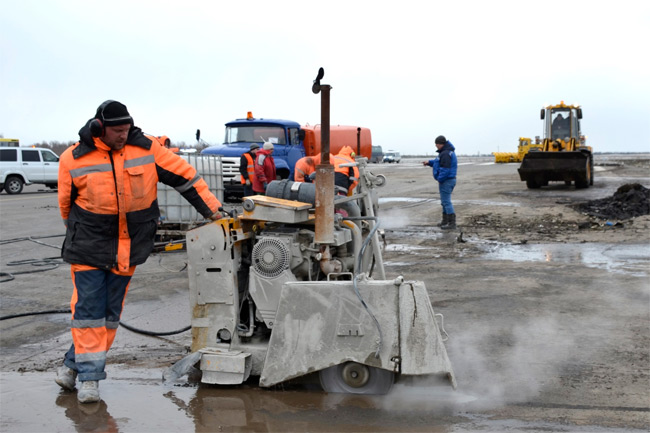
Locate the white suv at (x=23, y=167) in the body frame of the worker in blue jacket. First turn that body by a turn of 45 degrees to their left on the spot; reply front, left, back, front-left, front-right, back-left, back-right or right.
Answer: right

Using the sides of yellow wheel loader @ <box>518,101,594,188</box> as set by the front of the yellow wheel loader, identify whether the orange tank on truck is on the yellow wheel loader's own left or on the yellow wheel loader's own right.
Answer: on the yellow wheel loader's own right

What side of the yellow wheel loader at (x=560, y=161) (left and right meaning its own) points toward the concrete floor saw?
front

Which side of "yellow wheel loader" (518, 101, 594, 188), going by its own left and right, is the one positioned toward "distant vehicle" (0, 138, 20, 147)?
right

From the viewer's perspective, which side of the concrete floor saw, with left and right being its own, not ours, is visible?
right

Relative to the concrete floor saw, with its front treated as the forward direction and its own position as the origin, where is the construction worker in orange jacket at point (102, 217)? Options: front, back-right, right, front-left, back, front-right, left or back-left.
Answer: back

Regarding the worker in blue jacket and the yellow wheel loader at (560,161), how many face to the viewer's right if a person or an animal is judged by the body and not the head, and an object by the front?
0

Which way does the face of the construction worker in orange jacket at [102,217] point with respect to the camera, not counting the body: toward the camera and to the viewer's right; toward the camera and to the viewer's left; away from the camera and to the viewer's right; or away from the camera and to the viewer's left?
toward the camera and to the viewer's right

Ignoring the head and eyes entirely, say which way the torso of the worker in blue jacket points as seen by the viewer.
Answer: to the viewer's left

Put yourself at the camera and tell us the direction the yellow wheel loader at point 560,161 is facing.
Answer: facing the viewer

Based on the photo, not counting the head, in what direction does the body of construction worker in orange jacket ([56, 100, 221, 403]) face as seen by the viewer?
toward the camera

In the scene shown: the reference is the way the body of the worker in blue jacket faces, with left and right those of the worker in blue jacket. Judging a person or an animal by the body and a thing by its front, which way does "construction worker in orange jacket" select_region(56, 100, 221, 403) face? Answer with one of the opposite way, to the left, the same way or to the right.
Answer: to the left

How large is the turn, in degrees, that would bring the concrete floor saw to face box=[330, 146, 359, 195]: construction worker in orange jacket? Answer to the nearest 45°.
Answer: approximately 90° to its left

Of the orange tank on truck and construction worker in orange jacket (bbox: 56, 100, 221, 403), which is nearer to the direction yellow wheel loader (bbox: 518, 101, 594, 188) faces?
the construction worker in orange jacket
